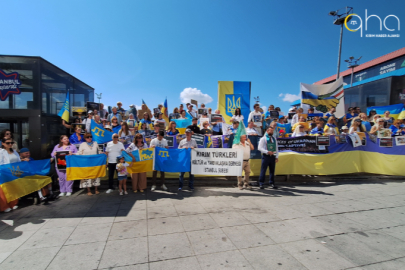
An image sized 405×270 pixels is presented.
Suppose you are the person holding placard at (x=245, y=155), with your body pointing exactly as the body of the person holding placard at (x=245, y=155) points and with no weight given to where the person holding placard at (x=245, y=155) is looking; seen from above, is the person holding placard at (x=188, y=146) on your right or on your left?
on your right

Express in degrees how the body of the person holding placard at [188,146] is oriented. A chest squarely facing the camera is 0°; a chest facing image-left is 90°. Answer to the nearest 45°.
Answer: approximately 0°

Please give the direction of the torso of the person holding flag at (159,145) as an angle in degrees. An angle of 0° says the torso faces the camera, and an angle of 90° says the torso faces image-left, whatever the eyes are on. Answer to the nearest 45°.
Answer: approximately 0°

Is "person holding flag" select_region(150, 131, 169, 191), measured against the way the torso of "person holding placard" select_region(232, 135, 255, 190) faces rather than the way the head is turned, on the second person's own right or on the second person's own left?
on the second person's own right

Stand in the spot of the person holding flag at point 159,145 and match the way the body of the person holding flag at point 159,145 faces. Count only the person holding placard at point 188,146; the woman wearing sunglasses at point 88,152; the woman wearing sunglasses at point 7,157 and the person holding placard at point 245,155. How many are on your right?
2

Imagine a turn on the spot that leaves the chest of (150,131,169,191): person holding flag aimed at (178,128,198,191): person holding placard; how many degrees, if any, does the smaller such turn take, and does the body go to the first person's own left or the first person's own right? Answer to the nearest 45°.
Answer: approximately 90° to the first person's own left

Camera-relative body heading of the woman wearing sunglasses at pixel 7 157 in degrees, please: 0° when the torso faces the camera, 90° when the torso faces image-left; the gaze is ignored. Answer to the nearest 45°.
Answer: approximately 315°

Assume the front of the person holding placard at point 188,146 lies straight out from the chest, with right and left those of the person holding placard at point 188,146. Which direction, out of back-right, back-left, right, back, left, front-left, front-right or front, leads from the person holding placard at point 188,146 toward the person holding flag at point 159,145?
right
